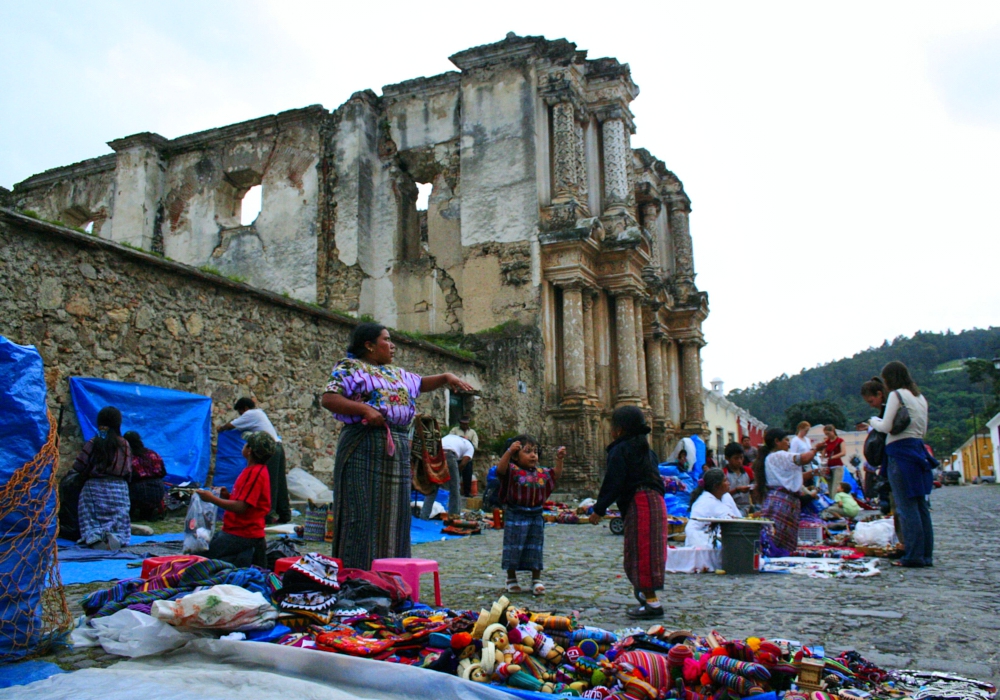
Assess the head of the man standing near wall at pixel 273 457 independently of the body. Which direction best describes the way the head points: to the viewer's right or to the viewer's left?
to the viewer's left

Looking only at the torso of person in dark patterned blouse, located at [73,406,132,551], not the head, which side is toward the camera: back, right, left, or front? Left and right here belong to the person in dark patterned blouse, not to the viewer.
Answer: back

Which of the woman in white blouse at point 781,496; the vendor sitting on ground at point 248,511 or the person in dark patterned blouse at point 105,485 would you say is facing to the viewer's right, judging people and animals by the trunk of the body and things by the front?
the woman in white blouse

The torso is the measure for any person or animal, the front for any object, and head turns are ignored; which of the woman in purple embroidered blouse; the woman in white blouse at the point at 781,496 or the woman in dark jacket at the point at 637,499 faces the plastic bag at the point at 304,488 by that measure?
the woman in dark jacket

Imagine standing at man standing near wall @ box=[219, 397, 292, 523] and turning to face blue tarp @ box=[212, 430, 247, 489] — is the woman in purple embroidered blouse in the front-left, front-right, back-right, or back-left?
back-left

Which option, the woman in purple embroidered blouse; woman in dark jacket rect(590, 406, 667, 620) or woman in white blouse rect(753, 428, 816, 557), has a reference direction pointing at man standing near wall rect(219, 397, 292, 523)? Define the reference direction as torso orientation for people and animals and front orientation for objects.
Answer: the woman in dark jacket

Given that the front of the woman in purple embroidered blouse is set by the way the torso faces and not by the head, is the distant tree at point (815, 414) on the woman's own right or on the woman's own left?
on the woman's own left

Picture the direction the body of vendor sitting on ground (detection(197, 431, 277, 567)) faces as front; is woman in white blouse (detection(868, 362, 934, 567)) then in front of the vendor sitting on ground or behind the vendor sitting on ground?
behind

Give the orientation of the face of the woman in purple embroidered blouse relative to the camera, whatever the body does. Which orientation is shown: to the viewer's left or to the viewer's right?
to the viewer's right

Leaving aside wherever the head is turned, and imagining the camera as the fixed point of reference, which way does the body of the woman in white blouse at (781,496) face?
to the viewer's right

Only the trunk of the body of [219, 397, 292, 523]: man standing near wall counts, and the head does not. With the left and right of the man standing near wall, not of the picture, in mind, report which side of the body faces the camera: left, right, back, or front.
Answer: left
